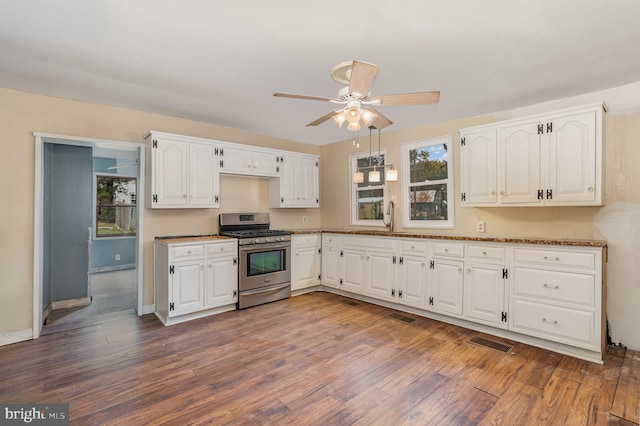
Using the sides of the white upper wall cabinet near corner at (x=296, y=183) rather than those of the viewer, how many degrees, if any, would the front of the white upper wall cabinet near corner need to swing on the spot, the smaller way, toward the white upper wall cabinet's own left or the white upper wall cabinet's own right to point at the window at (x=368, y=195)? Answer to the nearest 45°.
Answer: approximately 45° to the white upper wall cabinet's own left

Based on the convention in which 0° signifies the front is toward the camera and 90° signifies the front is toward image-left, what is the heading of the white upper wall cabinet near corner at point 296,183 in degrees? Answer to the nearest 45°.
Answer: approximately 315°

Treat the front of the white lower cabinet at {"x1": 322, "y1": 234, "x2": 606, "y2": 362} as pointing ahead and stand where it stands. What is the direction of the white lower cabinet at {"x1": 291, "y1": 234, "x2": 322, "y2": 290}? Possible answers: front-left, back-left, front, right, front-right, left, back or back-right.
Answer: front-right

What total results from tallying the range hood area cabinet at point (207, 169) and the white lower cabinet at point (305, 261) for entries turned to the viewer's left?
0

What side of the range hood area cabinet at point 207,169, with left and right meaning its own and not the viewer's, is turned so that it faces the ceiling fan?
front

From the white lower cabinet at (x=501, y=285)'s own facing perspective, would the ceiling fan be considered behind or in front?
in front
